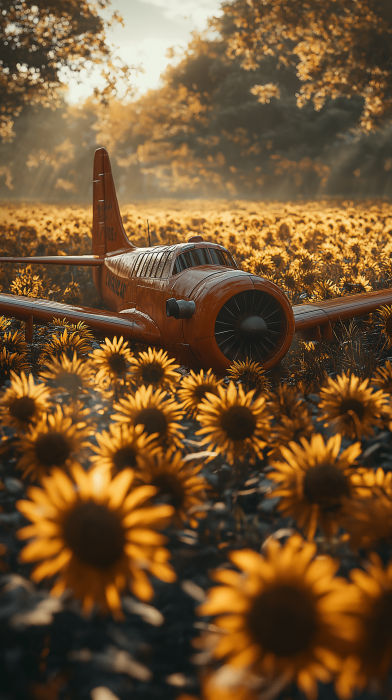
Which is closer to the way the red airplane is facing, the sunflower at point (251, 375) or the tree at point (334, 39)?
the sunflower

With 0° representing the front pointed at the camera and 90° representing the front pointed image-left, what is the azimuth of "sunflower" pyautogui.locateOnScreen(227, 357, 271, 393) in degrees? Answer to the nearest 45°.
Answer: approximately 0°
